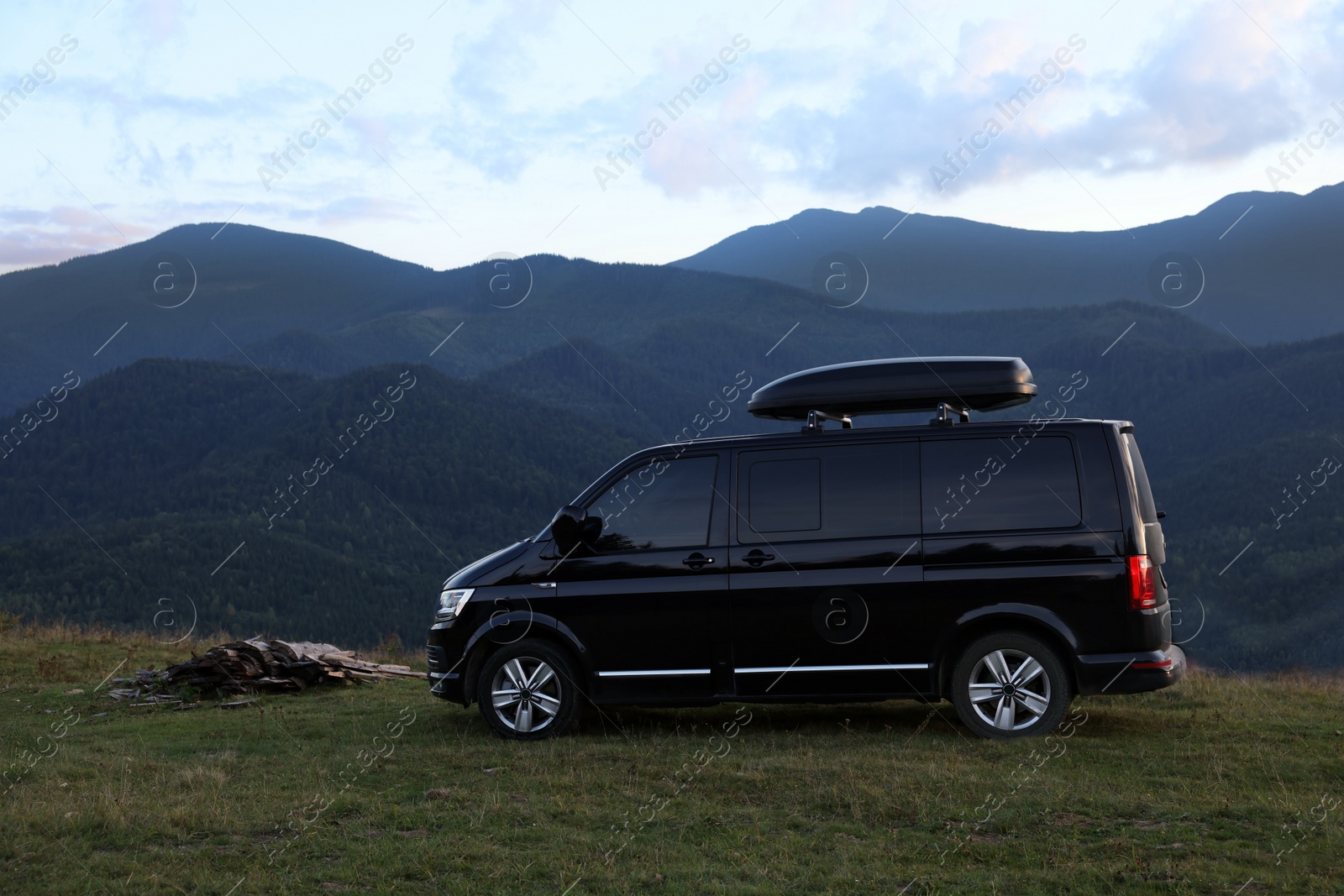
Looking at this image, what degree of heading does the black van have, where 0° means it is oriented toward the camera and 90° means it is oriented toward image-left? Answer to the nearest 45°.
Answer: approximately 90°
